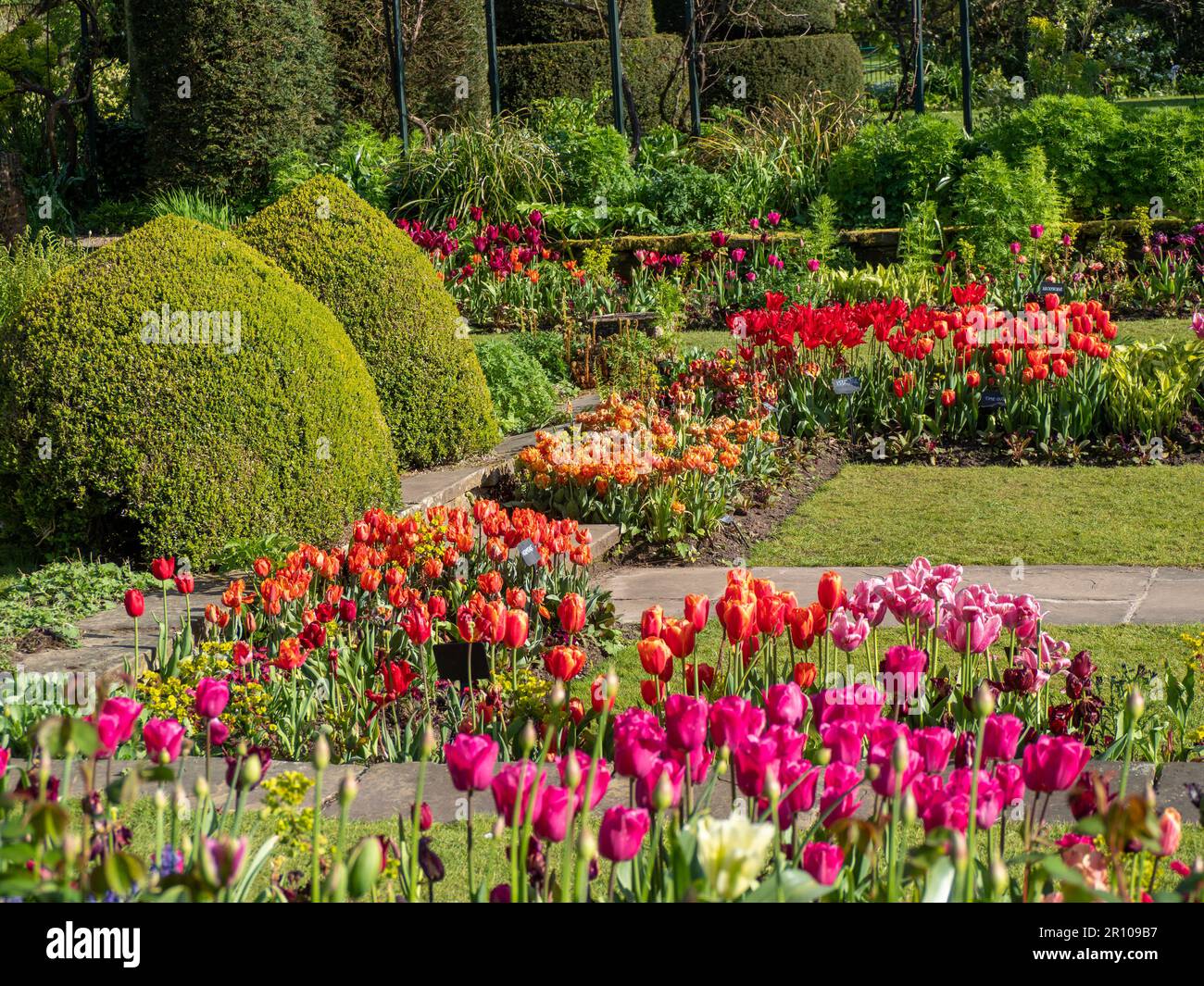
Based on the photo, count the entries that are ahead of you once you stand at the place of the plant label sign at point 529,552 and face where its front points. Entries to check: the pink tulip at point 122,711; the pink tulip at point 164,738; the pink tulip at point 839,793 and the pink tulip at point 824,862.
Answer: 4

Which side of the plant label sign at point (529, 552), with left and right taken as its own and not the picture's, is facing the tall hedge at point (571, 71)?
back

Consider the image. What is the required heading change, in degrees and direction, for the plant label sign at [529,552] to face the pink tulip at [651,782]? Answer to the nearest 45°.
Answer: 0° — it already faces it

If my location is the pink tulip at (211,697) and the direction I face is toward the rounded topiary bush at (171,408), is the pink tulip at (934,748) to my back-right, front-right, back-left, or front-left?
back-right

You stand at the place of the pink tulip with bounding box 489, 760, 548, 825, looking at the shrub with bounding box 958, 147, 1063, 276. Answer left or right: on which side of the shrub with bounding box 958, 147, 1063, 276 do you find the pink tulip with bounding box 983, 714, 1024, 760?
right

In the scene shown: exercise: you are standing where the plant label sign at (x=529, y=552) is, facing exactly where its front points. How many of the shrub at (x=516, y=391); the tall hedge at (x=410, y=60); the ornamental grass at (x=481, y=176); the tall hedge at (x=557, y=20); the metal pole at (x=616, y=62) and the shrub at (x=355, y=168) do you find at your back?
6

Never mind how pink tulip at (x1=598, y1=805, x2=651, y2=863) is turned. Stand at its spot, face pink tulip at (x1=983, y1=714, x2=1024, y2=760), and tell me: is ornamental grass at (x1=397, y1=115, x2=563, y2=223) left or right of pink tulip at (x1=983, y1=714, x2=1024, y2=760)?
left

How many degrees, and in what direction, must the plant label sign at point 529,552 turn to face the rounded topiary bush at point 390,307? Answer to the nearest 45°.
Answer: approximately 180°

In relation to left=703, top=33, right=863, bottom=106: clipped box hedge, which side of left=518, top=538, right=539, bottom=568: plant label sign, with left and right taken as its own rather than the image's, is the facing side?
back

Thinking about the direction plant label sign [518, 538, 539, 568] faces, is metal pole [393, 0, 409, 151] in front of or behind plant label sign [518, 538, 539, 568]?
behind

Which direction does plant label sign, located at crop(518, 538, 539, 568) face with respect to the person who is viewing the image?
facing the viewer

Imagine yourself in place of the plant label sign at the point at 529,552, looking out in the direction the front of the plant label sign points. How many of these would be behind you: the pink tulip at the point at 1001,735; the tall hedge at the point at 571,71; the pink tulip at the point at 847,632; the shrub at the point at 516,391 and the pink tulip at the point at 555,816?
2

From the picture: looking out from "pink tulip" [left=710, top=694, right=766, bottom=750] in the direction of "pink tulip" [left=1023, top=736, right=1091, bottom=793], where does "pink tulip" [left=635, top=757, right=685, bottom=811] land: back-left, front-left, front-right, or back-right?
back-right

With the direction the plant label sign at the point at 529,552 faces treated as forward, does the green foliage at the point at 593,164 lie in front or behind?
behind

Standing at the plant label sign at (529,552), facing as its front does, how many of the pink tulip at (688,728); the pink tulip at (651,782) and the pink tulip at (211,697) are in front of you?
3

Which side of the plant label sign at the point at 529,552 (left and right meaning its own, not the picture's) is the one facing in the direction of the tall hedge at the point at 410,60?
back

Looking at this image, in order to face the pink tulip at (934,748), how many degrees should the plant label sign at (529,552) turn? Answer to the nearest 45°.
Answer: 0° — it already faces it
